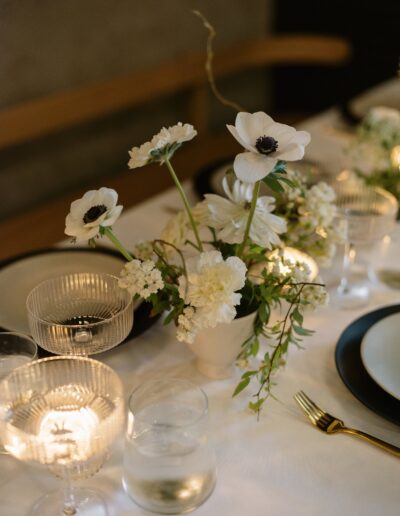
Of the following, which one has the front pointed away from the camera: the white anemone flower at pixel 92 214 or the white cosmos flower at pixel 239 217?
the white cosmos flower at pixel 239 217

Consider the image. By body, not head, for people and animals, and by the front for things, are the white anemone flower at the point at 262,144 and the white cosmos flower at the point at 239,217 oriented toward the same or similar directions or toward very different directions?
very different directions

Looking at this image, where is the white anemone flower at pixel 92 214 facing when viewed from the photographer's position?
facing the viewer and to the left of the viewer

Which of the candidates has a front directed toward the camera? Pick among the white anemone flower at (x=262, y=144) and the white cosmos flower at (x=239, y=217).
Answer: the white anemone flower at (x=262, y=144)

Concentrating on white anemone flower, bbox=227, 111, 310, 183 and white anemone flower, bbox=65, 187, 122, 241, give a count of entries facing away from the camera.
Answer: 0

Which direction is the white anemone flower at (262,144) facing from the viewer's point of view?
toward the camera
